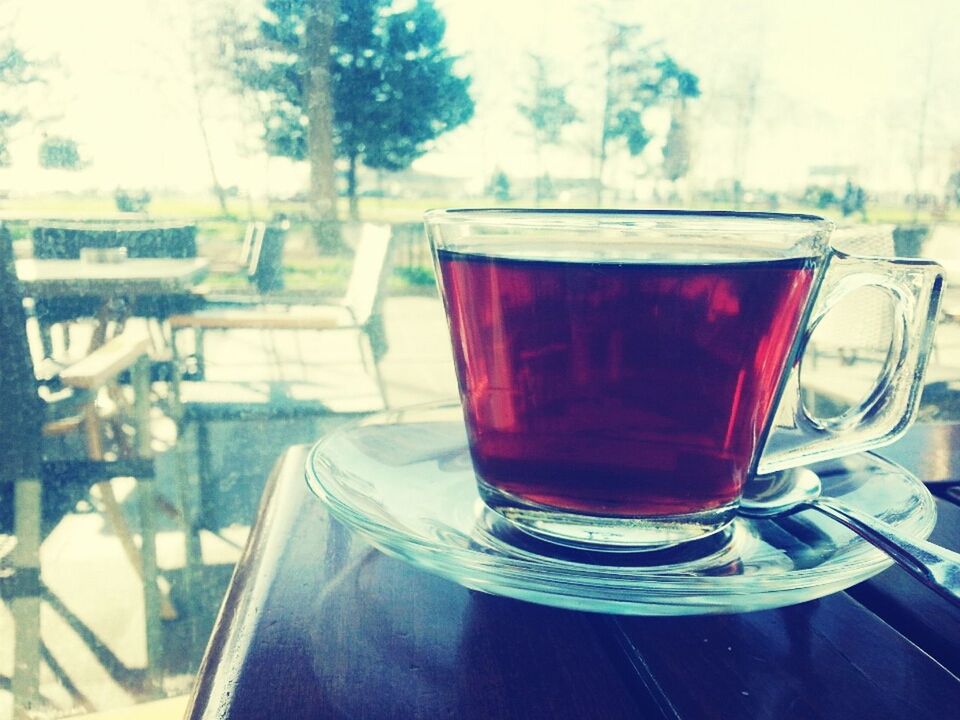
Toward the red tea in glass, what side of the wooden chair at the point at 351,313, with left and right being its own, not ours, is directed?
left

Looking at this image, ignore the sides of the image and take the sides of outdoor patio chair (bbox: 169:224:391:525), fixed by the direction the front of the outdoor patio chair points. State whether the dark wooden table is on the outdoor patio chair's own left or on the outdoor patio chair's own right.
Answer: on the outdoor patio chair's own left

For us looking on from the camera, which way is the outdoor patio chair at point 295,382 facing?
facing to the left of the viewer

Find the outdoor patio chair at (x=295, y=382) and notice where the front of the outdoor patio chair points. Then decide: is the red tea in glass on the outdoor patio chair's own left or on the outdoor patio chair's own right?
on the outdoor patio chair's own left

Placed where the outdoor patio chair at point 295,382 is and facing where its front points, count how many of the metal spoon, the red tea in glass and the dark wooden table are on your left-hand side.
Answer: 3

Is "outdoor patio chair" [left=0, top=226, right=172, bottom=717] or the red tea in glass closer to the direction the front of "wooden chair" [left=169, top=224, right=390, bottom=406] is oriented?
the outdoor patio chair

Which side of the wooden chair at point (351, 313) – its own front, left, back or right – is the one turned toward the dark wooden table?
left
